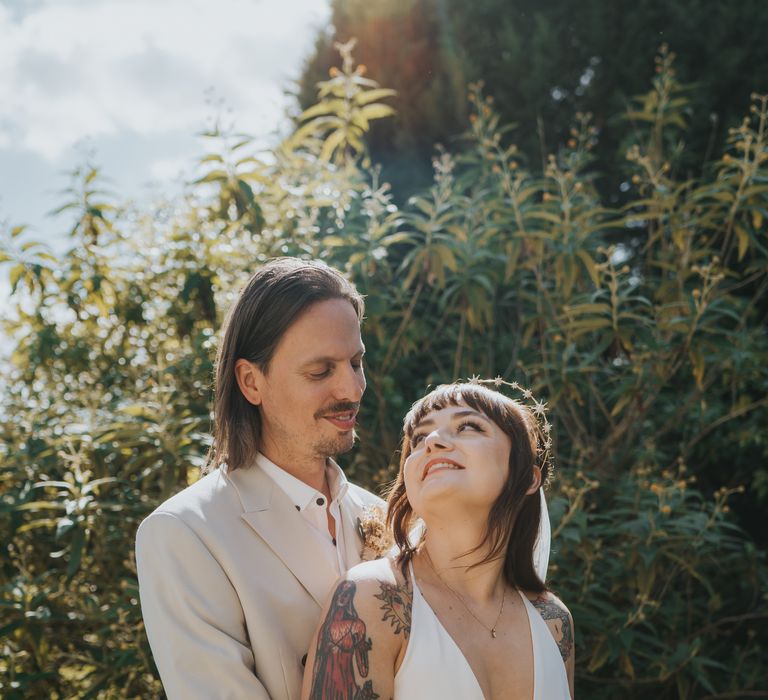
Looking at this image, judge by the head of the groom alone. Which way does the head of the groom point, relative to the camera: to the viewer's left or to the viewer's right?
to the viewer's right

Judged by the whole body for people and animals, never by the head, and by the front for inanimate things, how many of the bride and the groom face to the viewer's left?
0

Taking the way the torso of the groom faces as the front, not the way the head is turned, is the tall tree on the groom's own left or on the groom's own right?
on the groom's own left

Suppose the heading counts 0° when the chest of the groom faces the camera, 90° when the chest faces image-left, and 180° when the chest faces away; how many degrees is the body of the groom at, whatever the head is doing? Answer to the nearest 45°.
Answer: approximately 315°

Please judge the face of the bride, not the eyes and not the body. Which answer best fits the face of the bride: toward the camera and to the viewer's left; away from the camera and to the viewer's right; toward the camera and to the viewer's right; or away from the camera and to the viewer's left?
toward the camera and to the viewer's left

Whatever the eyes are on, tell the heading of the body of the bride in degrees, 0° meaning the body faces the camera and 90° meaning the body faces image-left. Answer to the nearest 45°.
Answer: approximately 315°
